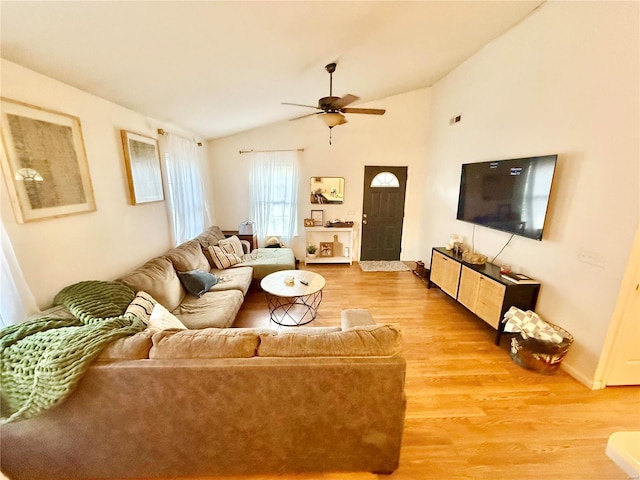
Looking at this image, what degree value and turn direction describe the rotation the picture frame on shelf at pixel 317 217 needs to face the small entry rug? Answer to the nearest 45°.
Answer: approximately 90° to its left

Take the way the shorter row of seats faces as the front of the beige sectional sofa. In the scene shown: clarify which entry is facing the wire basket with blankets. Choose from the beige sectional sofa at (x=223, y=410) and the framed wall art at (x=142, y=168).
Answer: the framed wall art

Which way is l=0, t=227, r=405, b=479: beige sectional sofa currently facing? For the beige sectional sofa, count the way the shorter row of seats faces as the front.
away from the camera

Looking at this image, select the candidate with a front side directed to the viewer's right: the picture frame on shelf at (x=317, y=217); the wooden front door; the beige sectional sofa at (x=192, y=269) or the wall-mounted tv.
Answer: the beige sectional sofa

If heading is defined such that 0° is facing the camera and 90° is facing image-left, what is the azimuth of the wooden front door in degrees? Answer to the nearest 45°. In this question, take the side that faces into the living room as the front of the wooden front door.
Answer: approximately 0°

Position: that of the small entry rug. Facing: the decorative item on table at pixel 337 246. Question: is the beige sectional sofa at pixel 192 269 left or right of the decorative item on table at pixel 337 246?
left

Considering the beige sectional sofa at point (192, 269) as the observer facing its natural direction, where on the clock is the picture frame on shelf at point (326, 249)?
The picture frame on shelf is roughly at 11 o'clock from the beige sectional sofa.

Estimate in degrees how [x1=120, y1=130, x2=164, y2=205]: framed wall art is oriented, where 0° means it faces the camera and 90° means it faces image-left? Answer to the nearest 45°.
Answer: approximately 315°
